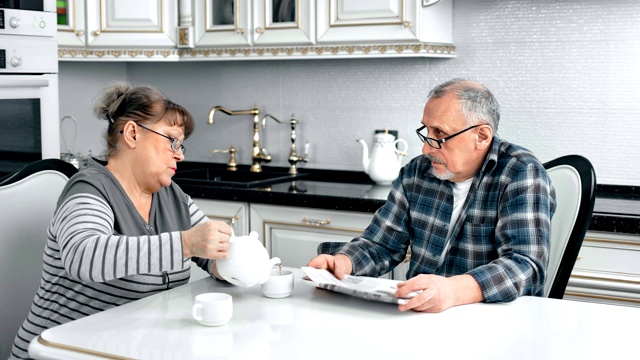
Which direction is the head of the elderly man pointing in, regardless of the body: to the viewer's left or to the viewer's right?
to the viewer's left

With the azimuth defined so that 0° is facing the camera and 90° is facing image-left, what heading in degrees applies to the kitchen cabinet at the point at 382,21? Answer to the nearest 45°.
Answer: approximately 0°

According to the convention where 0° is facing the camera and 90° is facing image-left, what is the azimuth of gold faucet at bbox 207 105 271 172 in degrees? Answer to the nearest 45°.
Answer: approximately 90°

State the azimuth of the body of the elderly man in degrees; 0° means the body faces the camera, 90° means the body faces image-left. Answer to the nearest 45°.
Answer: approximately 45°

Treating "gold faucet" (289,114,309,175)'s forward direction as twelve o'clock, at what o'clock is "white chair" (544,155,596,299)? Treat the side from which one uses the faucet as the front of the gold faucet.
The white chair is roughly at 11 o'clock from the gold faucet.

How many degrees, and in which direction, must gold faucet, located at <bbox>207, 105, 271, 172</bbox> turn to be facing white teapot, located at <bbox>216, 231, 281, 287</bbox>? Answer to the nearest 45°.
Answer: approximately 90° to its left

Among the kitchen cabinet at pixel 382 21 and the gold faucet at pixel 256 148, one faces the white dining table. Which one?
the kitchen cabinet

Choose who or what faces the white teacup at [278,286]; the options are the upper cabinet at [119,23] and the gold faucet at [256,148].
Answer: the upper cabinet

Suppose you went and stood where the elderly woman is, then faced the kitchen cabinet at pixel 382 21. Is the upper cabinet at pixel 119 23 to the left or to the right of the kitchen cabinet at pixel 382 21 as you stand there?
left

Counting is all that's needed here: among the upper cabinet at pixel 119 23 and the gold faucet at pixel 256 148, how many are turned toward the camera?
1
